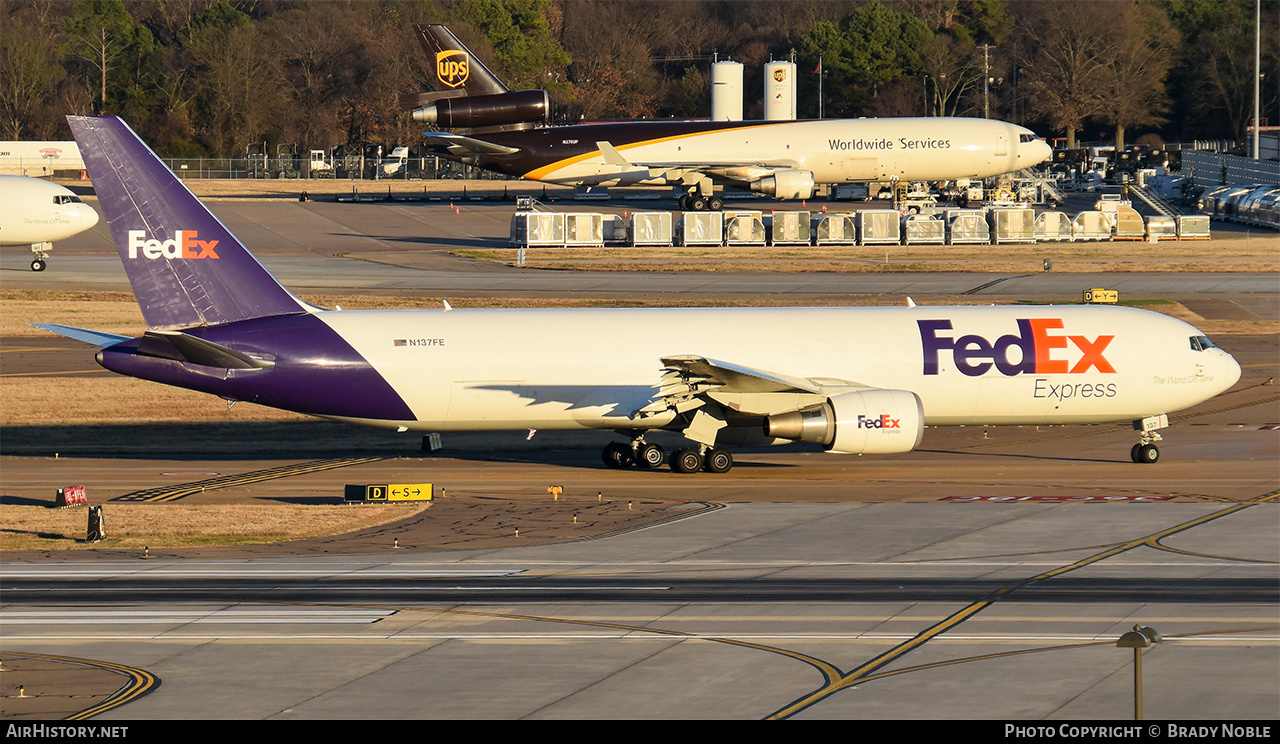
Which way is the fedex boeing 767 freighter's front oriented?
to the viewer's right
